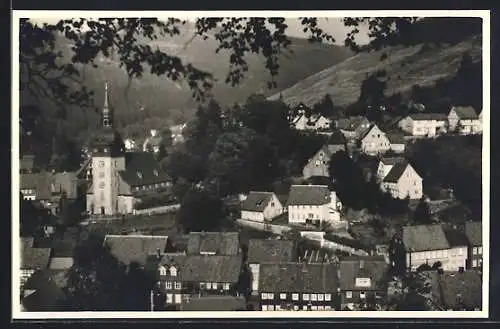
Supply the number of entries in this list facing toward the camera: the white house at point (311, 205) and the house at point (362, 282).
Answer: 2

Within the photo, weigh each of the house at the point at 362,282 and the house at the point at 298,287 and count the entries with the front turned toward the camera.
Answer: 2

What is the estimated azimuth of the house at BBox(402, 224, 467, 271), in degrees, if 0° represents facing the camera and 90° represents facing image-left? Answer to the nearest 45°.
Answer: approximately 0°
